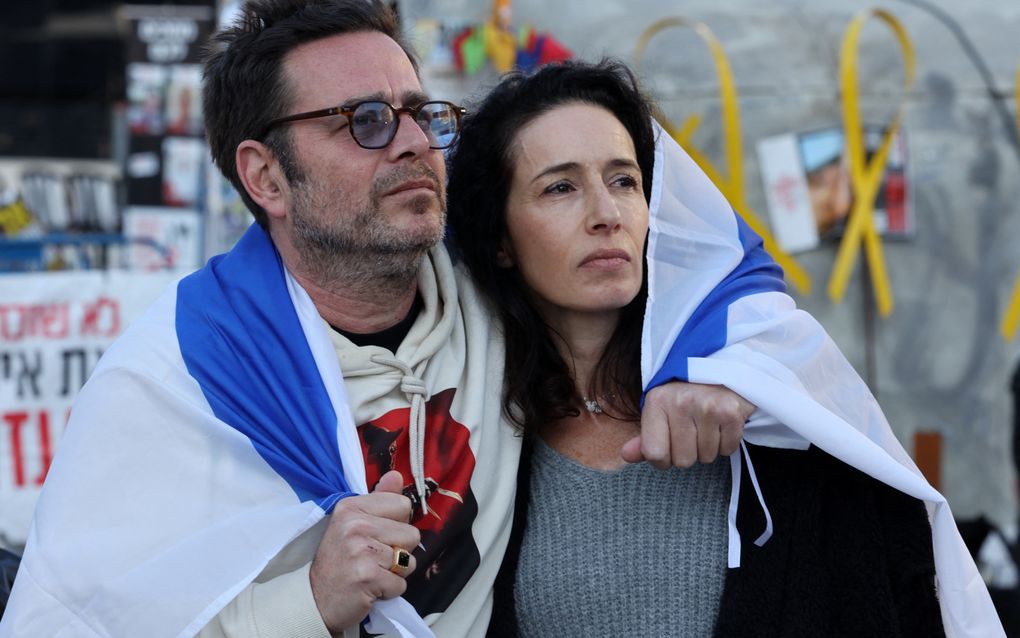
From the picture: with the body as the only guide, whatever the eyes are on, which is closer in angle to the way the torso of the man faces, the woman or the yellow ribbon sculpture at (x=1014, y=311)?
the woman

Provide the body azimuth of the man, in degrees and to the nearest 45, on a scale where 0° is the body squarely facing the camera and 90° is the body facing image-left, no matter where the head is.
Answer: approximately 315°

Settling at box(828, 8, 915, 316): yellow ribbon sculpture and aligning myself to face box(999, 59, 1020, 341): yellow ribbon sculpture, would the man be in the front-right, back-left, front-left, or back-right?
back-right

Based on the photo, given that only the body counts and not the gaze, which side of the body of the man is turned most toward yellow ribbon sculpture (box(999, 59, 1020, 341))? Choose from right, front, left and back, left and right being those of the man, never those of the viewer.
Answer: left

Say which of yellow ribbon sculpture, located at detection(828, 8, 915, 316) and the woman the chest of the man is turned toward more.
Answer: the woman

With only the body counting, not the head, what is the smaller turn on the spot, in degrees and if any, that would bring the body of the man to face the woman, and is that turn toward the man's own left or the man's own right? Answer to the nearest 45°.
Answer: approximately 45° to the man's own left

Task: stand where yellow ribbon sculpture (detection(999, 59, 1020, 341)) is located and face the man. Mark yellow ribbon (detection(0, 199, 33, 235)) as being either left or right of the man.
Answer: right

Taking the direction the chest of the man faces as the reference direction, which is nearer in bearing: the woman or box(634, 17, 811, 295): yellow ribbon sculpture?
the woman

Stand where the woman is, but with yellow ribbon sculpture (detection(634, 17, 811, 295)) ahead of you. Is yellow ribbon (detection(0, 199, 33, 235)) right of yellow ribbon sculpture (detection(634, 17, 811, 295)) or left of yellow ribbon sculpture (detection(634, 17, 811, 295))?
left

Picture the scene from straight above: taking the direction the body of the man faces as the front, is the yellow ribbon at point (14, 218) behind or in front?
behind

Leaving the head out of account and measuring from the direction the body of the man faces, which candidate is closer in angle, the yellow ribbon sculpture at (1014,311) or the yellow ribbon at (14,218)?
the yellow ribbon sculpture
